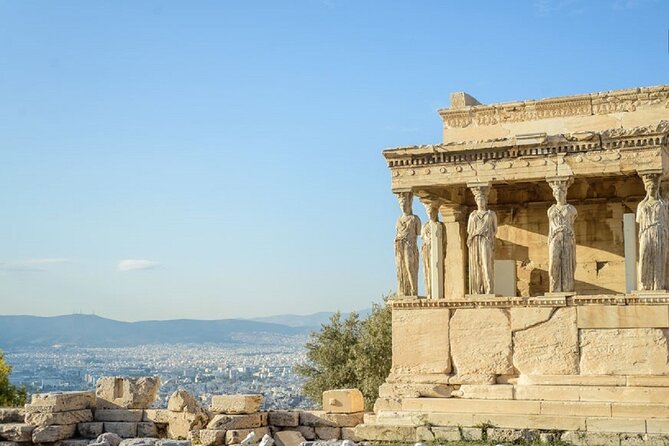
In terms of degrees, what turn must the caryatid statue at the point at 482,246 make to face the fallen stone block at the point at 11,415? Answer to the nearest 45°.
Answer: approximately 90° to its right

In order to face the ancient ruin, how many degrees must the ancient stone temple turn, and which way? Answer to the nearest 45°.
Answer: approximately 90° to its right

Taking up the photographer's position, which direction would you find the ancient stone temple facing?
facing the viewer

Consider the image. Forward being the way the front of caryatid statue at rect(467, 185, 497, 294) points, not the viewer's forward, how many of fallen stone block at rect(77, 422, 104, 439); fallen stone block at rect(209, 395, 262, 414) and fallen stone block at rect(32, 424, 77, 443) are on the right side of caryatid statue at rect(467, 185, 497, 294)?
3

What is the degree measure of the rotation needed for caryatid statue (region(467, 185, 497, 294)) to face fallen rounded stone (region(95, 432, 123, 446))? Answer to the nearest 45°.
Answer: approximately 90° to its right

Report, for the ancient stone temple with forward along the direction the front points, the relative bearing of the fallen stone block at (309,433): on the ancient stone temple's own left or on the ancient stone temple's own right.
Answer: on the ancient stone temple's own right

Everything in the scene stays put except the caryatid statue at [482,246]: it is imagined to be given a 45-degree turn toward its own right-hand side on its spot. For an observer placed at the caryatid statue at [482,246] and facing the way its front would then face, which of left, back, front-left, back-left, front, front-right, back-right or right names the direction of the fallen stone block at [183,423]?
front-right

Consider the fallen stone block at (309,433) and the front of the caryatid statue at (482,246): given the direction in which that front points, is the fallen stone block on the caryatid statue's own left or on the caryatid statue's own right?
on the caryatid statue's own right

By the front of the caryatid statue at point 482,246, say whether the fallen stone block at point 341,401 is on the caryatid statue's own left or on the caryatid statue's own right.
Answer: on the caryatid statue's own right
